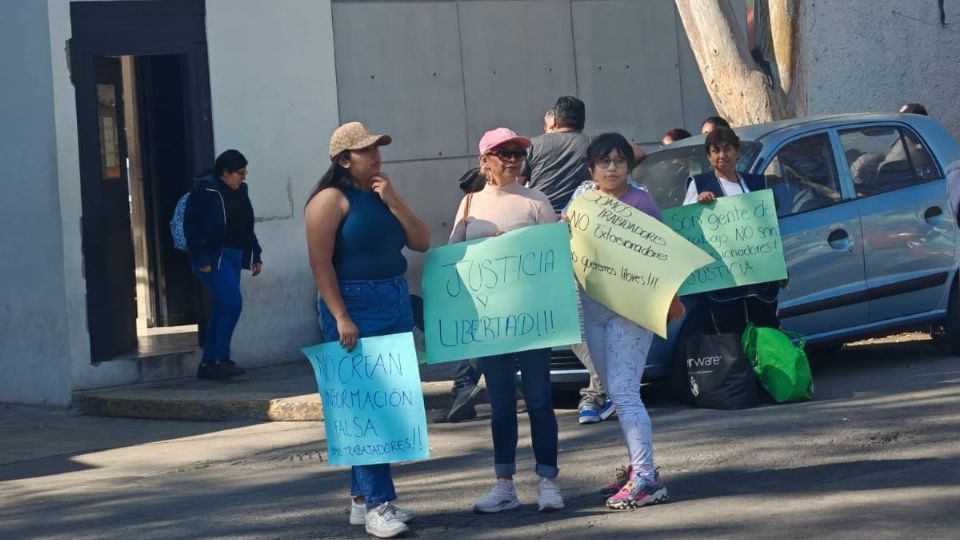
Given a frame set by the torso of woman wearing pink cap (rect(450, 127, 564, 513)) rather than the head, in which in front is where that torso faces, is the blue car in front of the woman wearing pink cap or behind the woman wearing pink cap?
behind

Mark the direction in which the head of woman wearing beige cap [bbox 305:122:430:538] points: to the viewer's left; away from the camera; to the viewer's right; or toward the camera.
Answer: to the viewer's right

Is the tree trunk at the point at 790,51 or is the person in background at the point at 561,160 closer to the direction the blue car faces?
the person in background

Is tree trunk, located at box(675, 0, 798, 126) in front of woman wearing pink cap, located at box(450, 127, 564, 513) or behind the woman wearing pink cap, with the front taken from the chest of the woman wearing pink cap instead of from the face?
behind

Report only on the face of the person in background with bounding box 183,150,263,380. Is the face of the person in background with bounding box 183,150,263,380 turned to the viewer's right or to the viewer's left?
to the viewer's right

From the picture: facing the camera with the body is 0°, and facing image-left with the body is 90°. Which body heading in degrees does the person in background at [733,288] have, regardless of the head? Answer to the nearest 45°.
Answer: approximately 0°

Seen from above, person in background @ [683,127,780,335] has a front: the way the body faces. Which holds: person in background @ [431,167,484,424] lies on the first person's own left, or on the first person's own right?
on the first person's own right
